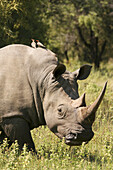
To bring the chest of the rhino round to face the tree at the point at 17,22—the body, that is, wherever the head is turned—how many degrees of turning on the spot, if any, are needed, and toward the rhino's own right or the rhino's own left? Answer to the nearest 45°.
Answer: approximately 135° to the rhino's own left

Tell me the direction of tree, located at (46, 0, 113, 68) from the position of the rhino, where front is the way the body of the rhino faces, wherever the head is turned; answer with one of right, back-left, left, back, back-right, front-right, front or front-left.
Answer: back-left

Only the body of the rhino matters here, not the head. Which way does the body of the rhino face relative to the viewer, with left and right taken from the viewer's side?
facing the viewer and to the right of the viewer
